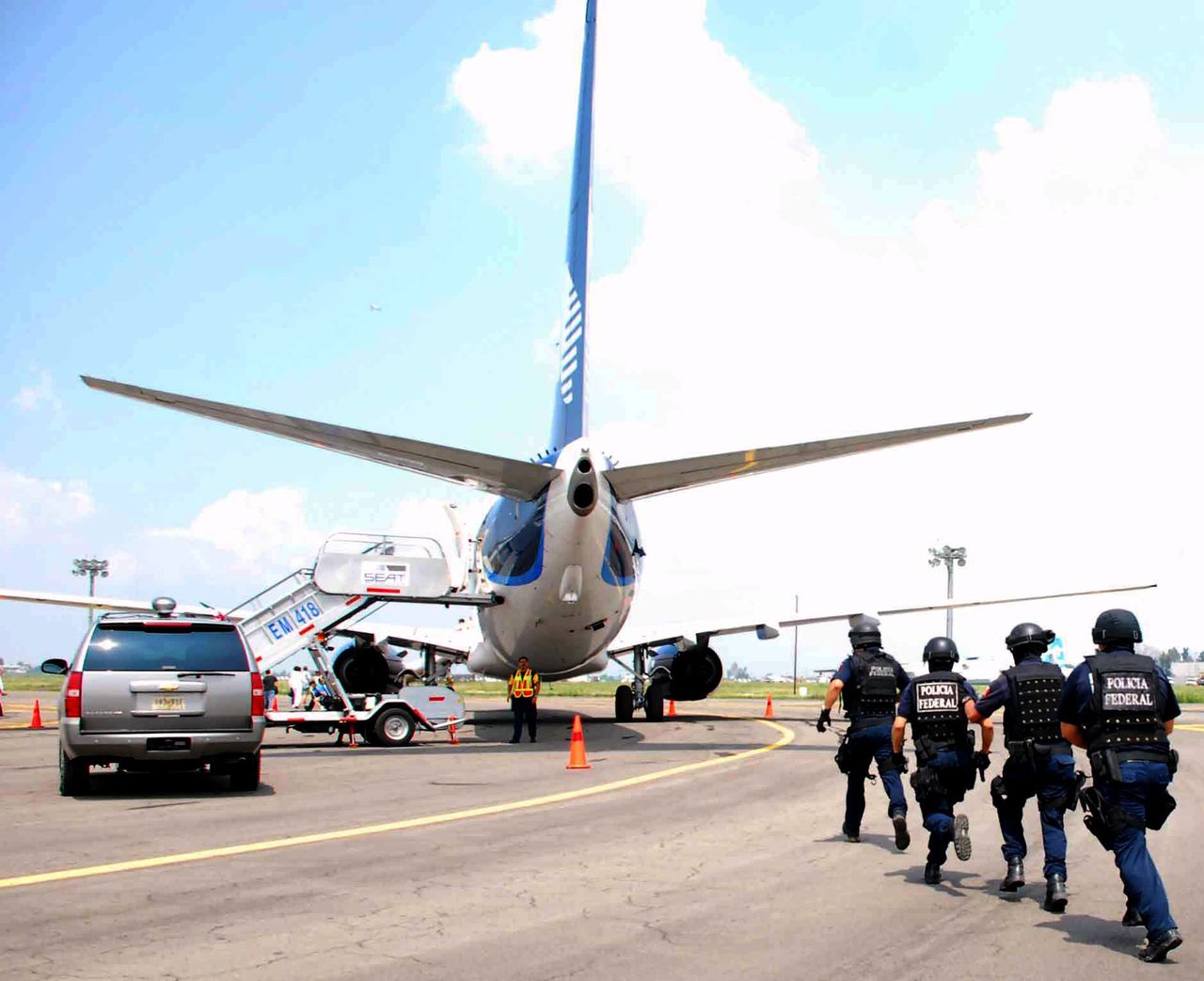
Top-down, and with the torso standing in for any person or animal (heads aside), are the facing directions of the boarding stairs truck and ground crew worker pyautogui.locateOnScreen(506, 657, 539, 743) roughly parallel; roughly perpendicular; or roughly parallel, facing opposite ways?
roughly perpendicular

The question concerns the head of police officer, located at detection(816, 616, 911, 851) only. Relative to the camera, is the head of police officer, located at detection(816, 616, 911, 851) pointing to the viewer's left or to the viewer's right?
to the viewer's left

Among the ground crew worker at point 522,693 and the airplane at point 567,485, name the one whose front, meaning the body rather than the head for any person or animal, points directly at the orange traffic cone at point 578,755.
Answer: the ground crew worker

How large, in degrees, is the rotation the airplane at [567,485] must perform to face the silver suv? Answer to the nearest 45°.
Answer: approximately 135° to its left

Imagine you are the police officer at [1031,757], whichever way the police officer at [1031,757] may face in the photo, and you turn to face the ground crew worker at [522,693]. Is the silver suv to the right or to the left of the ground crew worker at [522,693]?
left

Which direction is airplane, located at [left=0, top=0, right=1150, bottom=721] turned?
away from the camera

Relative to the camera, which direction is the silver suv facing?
away from the camera

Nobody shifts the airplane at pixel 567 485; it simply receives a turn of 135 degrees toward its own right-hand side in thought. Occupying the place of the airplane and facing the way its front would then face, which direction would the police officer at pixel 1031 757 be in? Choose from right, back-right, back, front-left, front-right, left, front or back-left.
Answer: front-right

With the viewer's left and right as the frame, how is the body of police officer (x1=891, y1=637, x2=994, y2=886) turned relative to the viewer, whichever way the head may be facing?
facing away from the viewer

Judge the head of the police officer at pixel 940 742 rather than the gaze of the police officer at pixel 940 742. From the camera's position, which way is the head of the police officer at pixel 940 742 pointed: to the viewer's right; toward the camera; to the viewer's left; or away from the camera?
away from the camera

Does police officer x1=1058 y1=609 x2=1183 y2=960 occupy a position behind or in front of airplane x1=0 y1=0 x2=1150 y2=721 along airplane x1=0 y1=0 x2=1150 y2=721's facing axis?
behind
